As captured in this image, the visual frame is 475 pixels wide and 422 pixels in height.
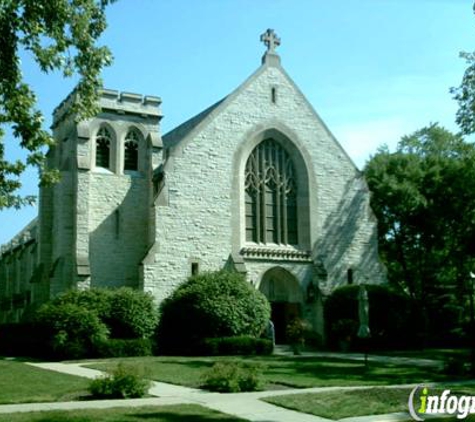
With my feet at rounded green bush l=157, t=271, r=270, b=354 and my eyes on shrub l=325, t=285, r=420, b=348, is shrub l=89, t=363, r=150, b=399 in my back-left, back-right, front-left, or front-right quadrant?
back-right

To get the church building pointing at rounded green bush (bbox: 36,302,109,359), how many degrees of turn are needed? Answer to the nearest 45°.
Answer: approximately 90° to its right

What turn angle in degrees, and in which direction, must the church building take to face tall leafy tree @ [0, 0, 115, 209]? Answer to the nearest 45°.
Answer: approximately 45° to its right

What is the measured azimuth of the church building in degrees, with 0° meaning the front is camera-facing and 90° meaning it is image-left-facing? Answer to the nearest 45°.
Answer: approximately 315°

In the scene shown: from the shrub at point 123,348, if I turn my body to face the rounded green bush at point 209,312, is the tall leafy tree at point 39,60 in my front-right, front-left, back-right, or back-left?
back-right
